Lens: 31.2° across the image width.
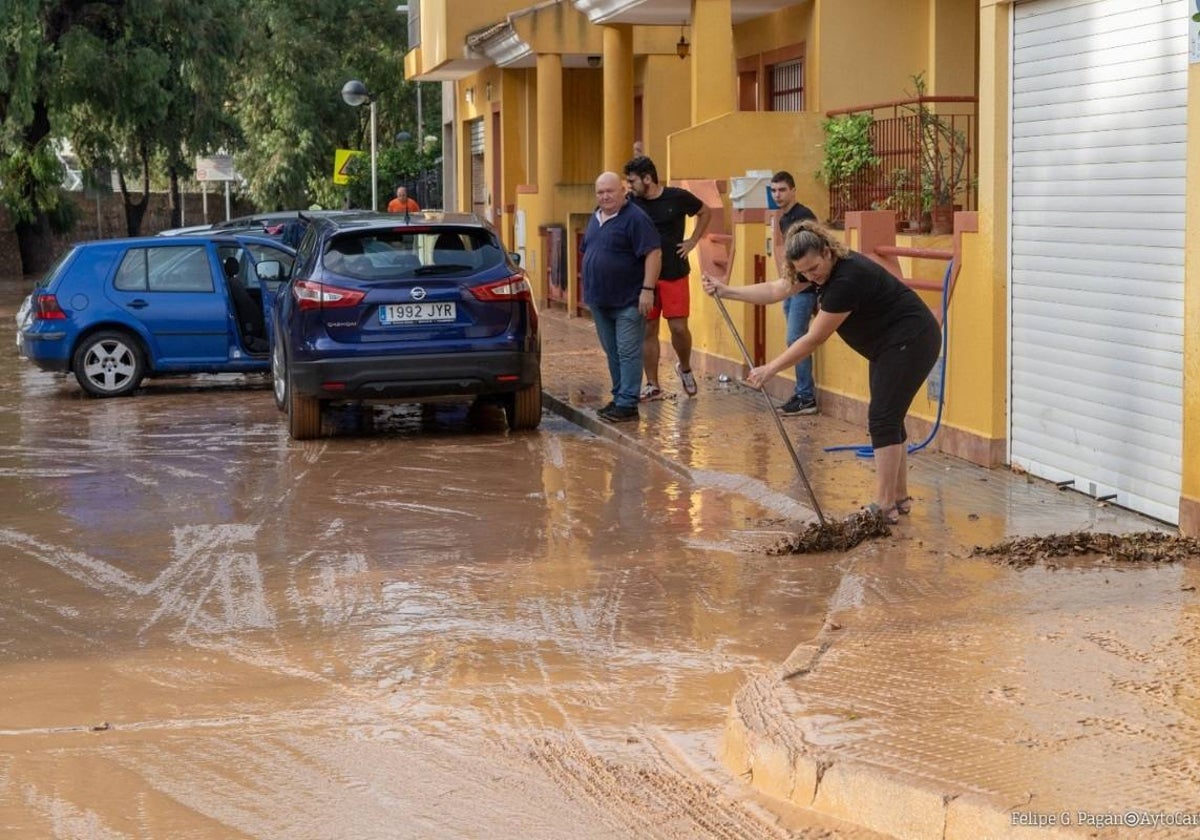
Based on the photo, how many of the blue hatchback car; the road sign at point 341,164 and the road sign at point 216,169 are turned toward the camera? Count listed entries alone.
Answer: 2

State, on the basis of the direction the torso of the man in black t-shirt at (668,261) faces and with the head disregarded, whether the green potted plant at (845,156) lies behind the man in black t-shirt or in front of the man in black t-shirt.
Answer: behind

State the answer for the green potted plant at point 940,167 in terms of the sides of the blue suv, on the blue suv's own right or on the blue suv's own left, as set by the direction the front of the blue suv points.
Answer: on the blue suv's own right

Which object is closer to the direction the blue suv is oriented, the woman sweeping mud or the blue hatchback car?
the blue hatchback car

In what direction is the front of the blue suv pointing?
away from the camera

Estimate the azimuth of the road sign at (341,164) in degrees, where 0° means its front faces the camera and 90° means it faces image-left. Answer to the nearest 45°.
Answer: approximately 0°

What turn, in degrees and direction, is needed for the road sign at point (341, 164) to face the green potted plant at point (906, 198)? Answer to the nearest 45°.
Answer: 0° — it already faces it

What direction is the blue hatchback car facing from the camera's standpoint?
to the viewer's right

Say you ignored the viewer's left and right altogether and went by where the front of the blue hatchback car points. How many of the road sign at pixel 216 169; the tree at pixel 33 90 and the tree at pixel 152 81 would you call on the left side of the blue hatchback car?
3
